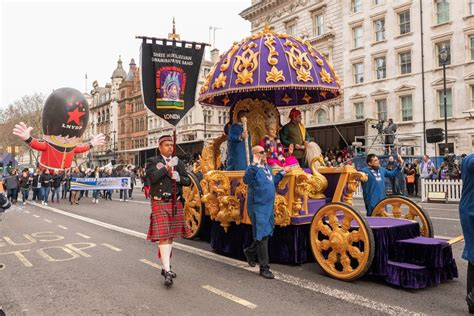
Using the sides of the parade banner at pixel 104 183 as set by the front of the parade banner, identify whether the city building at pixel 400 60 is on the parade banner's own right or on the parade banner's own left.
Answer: on the parade banner's own left

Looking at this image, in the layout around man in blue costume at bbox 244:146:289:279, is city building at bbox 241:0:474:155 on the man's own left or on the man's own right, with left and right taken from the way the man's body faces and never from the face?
on the man's own left
